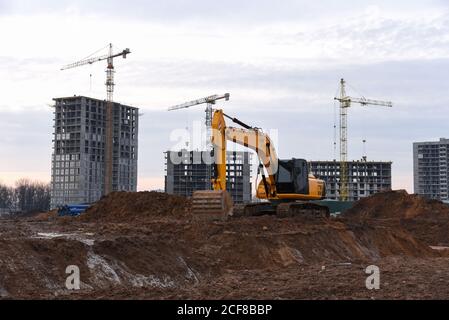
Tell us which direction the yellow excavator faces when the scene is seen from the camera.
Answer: facing the viewer and to the left of the viewer

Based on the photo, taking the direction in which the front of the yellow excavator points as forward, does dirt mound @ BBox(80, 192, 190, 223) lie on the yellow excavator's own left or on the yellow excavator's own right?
on the yellow excavator's own right
